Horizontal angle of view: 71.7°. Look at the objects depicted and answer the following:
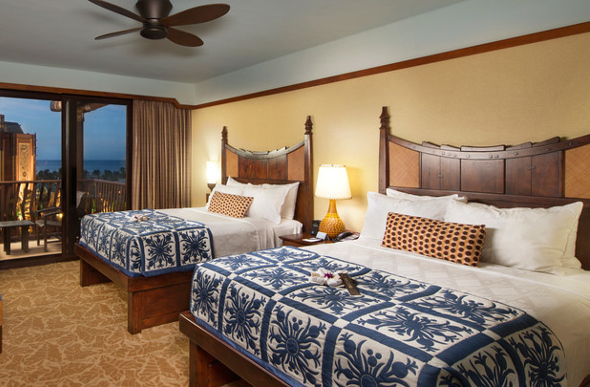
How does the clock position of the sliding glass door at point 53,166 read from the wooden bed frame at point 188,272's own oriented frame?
The sliding glass door is roughly at 3 o'clock from the wooden bed frame.

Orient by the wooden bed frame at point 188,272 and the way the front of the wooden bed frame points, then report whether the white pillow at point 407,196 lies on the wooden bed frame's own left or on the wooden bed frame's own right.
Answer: on the wooden bed frame's own left

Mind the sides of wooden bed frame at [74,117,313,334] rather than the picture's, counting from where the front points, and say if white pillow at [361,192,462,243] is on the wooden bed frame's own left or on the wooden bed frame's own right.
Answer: on the wooden bed frame's own left

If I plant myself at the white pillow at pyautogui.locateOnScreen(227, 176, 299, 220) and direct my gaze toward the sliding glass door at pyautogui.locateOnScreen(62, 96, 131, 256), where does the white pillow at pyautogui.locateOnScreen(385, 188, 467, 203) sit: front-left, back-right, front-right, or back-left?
back-left

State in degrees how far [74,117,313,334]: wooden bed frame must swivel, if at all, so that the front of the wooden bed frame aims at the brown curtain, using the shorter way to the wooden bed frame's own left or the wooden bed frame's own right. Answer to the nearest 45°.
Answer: approximately 135° to the wooden bed frame's own right

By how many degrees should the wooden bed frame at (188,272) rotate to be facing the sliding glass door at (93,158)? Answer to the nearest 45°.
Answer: approximately 90° to its right

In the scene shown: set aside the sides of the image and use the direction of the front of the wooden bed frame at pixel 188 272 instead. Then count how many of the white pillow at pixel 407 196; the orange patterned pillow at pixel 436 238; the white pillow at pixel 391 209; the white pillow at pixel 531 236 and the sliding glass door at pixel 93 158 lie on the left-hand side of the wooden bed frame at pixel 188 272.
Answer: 4

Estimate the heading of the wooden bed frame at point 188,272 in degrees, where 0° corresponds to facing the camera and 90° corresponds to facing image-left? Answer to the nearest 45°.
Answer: approximately 45°

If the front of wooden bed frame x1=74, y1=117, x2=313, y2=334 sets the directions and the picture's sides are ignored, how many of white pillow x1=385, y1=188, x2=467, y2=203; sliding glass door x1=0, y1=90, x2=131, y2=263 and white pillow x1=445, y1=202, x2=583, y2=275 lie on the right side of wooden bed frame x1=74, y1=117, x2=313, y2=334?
1

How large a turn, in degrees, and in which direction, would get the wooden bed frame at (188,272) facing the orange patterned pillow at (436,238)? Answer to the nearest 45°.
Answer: approximately 90° to its left

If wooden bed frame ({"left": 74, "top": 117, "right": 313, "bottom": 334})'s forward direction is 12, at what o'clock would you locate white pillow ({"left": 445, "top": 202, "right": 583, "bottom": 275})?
The white pillow is roughly at 9 o'clock from the wooden bed frame.
